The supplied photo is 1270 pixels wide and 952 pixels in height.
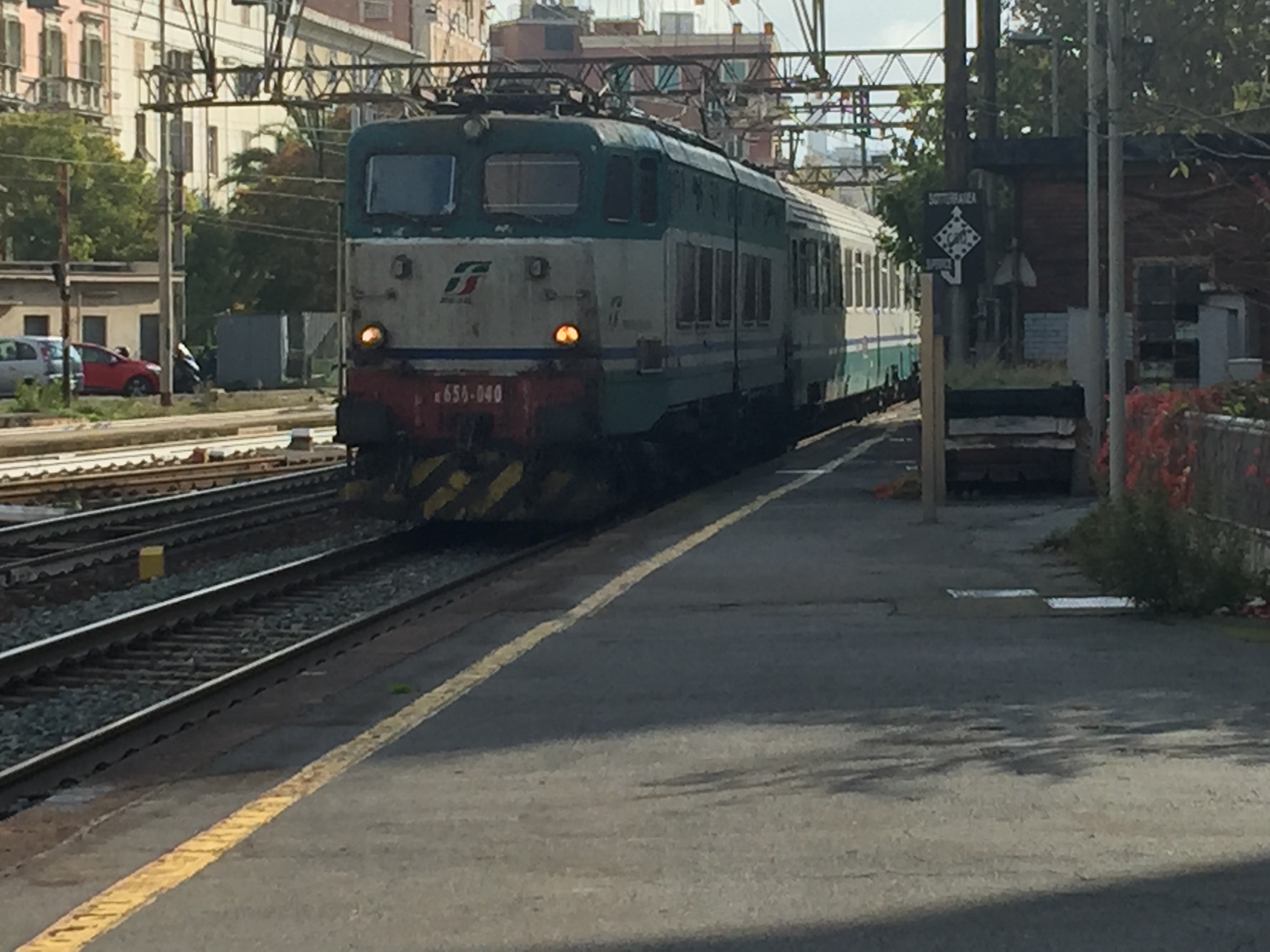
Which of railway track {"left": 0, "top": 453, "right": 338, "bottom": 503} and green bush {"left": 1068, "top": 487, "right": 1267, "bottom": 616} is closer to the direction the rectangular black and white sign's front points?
the green bush

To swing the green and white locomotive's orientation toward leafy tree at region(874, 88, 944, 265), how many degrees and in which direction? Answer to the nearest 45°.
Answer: approximately 135° to its right

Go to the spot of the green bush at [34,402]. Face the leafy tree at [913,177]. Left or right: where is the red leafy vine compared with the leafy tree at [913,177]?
right

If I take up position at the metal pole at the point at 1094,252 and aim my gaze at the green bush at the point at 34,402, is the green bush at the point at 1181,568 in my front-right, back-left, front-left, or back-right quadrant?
back-left

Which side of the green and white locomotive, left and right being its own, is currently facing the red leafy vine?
left

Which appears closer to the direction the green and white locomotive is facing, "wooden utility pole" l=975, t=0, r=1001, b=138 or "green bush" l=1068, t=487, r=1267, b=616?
the green bush

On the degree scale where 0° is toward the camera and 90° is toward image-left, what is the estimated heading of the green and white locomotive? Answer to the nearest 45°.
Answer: approximately 45°

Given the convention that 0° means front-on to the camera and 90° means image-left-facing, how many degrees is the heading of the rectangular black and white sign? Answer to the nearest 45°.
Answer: approximately 0°
